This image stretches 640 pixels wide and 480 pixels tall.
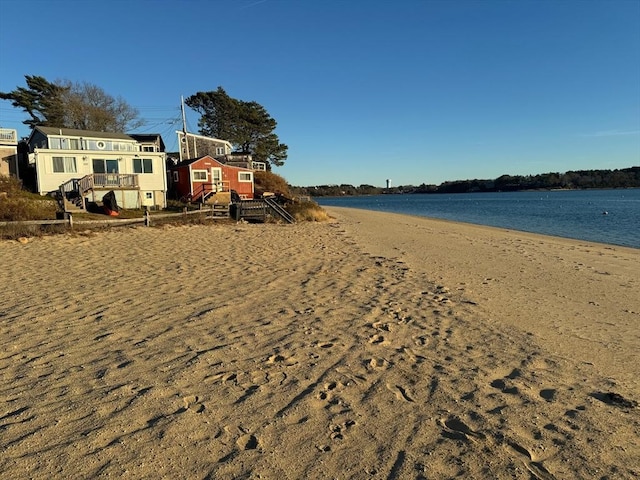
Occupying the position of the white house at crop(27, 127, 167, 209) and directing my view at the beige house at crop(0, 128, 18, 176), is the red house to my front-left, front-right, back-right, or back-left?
back-right

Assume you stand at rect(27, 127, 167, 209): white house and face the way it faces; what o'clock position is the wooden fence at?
The wooden fence is roughly at 12 o'clock from the white house.

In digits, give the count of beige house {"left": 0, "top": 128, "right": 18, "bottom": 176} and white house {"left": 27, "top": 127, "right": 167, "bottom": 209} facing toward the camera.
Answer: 2

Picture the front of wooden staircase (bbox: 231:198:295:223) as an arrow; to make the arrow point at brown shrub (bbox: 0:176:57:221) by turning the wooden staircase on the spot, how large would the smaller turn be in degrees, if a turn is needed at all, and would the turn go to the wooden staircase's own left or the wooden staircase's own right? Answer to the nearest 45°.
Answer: approximately 135° to the wooden staircase's own right

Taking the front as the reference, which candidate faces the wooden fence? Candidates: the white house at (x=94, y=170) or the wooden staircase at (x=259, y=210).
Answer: the white house

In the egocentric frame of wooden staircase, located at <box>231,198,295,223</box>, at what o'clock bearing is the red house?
The red house is roughly at 8 o'clock from the wooden staircase.

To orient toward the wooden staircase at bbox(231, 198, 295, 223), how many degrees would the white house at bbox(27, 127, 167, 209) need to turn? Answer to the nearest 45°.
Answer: approximately 45° to its left

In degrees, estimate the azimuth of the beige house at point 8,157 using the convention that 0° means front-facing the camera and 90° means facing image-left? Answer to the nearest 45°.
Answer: approximately 0°

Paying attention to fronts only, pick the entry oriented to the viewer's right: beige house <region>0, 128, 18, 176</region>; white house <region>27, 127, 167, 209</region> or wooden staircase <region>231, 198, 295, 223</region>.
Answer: the wooden staircase

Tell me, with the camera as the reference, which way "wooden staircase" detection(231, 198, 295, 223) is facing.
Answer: facing to the right of the viewer

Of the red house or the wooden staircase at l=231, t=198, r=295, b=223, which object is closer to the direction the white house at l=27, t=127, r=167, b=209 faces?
the wooden staircase

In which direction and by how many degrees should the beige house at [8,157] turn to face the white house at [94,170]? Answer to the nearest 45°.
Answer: approximately 45° to its left
